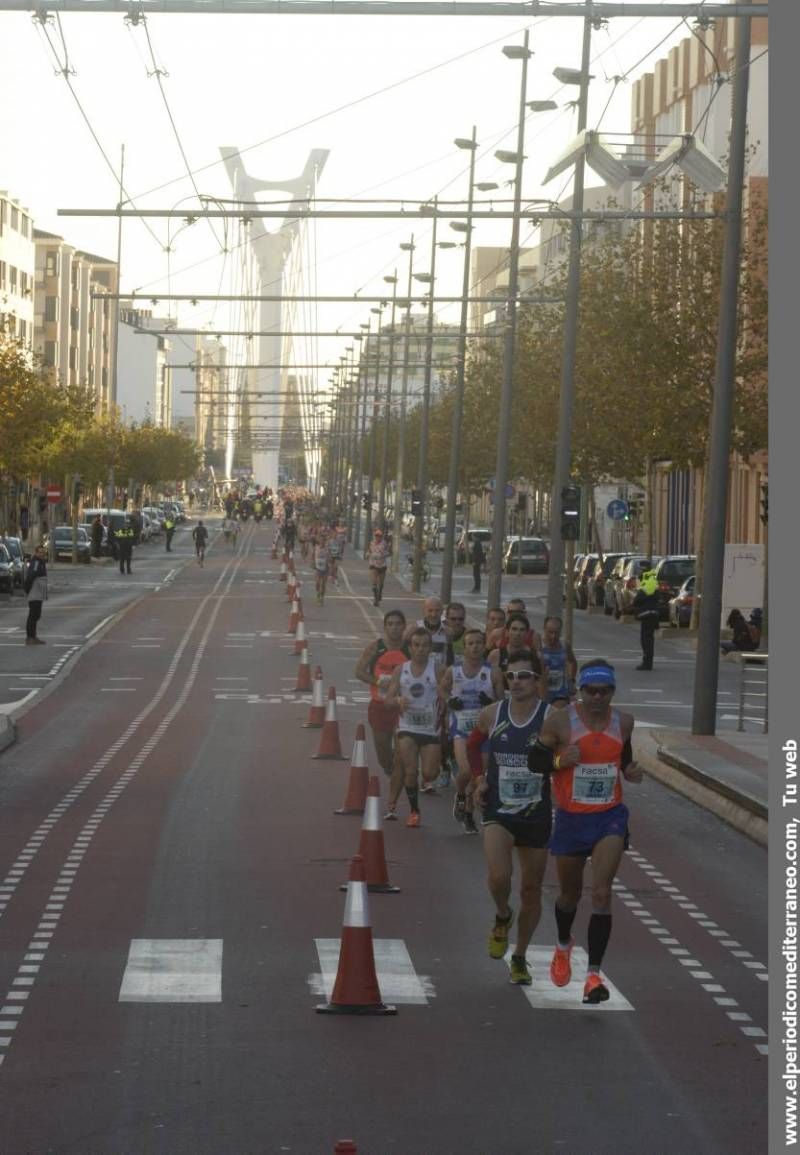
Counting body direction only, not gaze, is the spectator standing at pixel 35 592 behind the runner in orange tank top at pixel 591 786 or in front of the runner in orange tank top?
behind

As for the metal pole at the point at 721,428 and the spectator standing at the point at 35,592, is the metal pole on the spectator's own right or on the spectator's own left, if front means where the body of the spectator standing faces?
on the spectator's own right

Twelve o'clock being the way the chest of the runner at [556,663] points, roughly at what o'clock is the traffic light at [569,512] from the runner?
The traffic light is roughly at 6 o'clock from the runner.

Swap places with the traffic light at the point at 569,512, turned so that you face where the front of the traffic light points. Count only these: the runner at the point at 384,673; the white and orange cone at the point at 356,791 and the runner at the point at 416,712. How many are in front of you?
3

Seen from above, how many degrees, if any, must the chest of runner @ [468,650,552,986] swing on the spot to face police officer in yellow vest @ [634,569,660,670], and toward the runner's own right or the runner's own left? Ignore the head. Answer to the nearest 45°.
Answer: approximately 180°

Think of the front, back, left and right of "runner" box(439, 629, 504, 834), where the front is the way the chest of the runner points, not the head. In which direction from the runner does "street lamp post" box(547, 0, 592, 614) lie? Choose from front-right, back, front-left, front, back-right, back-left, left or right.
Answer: back

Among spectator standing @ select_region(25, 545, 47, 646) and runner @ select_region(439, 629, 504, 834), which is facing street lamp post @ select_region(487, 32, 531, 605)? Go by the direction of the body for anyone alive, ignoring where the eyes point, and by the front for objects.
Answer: the spectator standing

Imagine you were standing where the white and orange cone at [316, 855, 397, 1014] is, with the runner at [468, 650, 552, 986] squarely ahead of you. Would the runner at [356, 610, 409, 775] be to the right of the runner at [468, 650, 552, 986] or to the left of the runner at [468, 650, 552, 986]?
left

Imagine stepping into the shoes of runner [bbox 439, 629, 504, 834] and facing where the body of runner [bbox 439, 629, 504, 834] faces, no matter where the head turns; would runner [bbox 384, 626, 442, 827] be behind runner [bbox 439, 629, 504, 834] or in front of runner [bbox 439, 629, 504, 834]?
behind

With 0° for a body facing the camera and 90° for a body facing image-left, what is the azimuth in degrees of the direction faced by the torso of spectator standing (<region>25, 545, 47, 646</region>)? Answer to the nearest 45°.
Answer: approximately 270°

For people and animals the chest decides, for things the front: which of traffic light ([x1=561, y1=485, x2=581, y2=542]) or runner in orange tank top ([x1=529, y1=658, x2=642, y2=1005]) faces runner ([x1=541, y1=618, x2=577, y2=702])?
the traffic light

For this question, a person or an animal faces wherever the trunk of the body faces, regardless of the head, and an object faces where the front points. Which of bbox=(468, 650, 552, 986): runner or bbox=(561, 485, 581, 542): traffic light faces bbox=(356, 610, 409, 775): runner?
the traffic light
